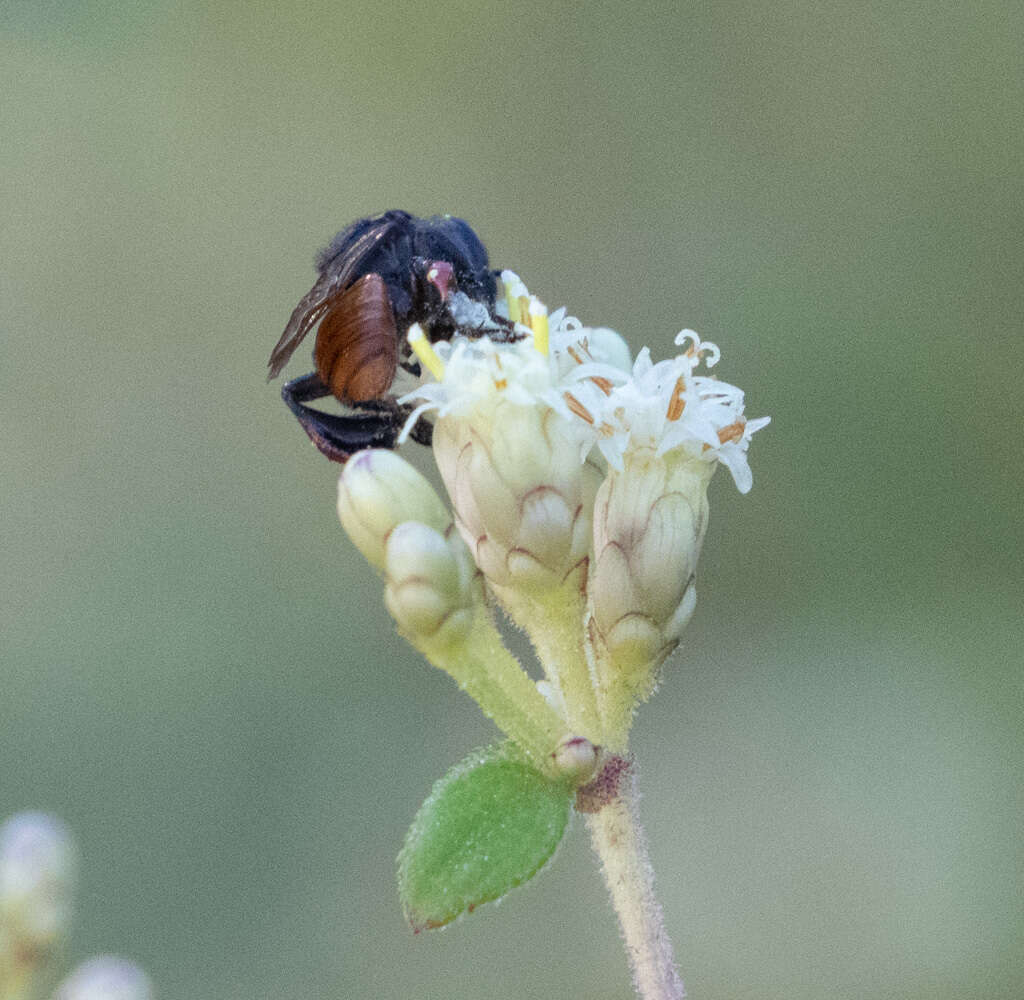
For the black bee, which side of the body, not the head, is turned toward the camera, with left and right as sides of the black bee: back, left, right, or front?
right
